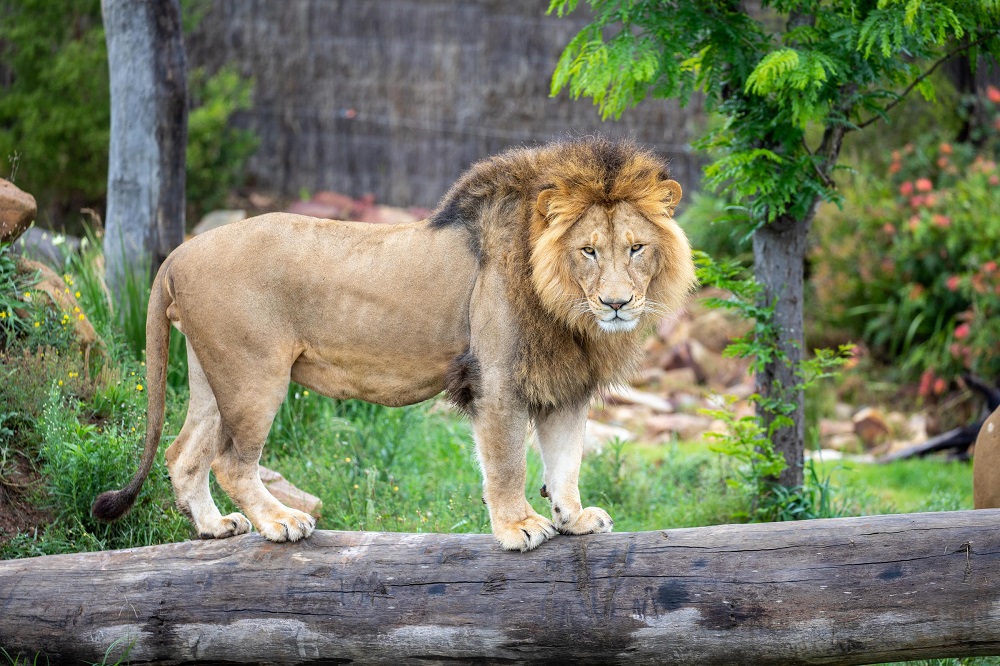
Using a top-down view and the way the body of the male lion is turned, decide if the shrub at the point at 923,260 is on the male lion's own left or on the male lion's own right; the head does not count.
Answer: on the male lion's own left

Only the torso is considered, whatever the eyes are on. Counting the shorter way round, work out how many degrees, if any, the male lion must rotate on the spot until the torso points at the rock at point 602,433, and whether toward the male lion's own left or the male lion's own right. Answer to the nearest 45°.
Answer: approximately 90° to the male lion's own left

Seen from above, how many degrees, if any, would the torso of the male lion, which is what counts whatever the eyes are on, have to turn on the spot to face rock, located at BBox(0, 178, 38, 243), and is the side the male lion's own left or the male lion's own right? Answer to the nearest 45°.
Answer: approximately 135° to the male lion's own left

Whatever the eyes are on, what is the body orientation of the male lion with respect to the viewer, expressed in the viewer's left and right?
facing to the right of the viewer

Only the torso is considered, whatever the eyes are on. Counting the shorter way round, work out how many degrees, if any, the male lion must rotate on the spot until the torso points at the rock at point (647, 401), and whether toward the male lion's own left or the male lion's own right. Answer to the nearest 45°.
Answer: approximately 90° to the male lion's own left

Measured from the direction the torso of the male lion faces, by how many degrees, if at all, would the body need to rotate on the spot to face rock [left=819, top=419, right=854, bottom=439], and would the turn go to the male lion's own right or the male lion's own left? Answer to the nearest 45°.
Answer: approximately 45° to the male lion's own left

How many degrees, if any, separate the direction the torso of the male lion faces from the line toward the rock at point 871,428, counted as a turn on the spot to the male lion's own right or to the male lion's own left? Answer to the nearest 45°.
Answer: approximately 45° to the male lion's own left
